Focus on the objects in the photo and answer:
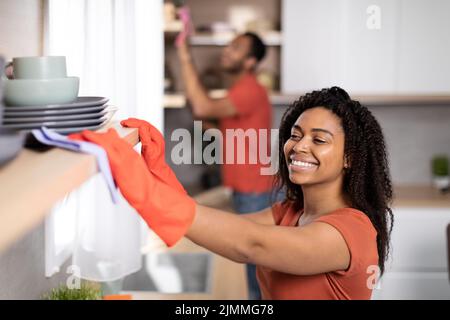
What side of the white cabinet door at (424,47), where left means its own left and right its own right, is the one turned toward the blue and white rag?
front

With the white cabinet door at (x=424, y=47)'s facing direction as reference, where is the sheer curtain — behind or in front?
in front

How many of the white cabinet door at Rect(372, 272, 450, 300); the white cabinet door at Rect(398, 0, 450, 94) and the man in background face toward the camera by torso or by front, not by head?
2

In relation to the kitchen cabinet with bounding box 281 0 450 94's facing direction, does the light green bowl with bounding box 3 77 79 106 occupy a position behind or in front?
in front

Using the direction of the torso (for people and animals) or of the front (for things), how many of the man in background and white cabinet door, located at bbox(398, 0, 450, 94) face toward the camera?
1

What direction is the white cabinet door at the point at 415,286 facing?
toward the camera

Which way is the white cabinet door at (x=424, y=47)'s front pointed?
toward the camera

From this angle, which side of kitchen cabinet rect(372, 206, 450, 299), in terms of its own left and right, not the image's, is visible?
front

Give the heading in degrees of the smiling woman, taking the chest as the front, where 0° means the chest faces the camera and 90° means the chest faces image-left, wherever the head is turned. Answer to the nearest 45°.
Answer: approximately 45°

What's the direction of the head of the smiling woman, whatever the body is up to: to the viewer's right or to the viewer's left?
to the viewer's left

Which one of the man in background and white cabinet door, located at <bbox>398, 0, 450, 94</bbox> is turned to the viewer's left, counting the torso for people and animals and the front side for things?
the man in background

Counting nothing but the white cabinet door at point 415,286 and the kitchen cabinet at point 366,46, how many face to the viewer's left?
0

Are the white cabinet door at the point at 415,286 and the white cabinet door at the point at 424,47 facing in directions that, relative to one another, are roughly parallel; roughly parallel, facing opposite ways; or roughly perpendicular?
roughly parallel

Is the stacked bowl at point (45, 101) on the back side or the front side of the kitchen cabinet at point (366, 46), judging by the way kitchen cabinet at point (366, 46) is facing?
on the front side

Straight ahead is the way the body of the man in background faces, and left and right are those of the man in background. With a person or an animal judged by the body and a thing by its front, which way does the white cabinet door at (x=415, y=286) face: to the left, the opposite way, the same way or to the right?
to the left

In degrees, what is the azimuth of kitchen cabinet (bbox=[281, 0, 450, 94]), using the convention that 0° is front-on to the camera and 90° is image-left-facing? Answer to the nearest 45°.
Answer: approximately 0°
